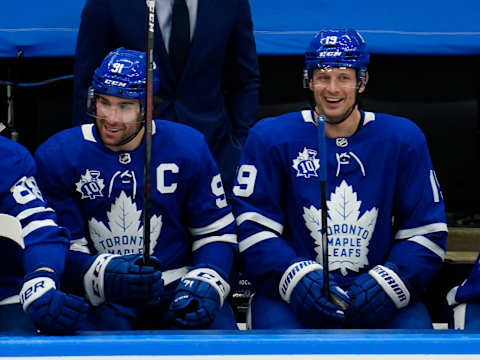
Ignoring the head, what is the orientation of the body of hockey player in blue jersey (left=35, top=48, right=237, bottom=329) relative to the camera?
toward the camera

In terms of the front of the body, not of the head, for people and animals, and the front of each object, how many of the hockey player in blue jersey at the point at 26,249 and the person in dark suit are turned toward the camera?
2

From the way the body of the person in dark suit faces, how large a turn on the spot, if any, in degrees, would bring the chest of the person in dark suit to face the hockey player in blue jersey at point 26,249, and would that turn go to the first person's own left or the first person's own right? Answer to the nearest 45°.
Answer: approximately 45° to the first person's own right

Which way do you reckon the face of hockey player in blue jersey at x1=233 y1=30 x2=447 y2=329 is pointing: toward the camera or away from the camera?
toward the camera

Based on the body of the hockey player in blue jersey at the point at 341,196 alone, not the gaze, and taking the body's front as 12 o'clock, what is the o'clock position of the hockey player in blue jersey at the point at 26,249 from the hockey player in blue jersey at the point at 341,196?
the hockey player in blue jersey at the point at 26,249 is roughly at 2 o'clock from the hockey player in blue jersey at the point at 341,196.

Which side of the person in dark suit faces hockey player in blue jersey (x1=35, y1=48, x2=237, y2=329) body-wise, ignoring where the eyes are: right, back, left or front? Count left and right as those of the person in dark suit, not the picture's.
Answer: front

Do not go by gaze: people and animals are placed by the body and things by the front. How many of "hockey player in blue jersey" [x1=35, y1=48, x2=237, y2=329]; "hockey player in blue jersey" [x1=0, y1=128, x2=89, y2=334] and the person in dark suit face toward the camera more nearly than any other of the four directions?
3

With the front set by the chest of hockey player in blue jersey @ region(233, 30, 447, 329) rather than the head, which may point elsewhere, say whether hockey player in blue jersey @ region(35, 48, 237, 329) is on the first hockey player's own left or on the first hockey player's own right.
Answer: on the first hockey player's own right

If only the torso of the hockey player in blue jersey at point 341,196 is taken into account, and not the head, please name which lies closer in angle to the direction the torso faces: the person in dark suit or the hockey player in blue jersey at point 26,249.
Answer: the hockey player in blue jersey

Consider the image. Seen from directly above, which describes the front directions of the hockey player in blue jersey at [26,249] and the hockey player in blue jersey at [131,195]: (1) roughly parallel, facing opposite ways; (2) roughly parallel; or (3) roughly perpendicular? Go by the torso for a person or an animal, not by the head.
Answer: roughly parallel

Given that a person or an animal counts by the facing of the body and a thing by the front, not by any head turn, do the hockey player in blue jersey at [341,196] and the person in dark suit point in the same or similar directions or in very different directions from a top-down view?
same or similar directions

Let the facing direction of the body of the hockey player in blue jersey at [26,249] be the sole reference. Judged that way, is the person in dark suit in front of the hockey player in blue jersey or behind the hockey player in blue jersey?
behind

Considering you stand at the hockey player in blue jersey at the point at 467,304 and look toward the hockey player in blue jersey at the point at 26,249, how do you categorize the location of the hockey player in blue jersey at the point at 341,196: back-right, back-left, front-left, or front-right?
front-right

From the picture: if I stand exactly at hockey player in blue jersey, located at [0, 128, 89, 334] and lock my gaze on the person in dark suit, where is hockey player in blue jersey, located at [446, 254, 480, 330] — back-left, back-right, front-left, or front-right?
front-right

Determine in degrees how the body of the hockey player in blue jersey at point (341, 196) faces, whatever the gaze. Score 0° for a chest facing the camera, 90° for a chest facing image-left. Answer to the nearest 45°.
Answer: approximately 0°

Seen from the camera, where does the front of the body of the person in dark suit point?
toward the camera
